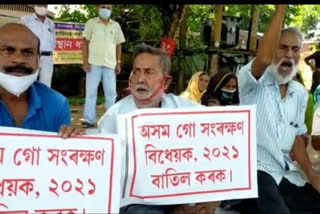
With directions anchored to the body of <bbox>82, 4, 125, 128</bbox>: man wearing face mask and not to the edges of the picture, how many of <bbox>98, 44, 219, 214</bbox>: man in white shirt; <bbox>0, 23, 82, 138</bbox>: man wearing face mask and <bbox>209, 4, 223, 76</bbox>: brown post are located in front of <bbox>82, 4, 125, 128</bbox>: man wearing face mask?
2

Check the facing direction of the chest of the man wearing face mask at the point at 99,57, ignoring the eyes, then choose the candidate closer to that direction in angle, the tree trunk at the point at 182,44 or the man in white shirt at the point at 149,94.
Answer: the man in white shirt

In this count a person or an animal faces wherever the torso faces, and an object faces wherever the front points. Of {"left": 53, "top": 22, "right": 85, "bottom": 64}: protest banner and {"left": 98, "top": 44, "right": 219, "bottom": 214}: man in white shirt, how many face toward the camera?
2

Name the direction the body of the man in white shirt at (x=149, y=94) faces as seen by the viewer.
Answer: toward the camera

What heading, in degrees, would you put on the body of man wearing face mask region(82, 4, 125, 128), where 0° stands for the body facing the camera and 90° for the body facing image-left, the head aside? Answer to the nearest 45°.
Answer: approximately 0°

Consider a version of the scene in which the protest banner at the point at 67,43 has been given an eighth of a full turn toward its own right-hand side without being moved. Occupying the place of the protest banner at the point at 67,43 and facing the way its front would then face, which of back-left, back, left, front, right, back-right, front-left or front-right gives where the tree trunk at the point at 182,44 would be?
back

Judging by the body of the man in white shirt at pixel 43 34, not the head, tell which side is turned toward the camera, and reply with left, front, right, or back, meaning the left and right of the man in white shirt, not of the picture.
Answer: front

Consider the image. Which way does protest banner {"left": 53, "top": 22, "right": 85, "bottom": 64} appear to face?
toward the camera

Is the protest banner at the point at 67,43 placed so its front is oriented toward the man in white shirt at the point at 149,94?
yes

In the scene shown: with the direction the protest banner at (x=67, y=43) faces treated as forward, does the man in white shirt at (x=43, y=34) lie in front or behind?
in front

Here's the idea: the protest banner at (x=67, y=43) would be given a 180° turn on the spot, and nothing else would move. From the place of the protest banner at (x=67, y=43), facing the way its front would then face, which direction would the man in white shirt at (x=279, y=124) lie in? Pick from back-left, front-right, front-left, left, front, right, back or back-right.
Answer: back

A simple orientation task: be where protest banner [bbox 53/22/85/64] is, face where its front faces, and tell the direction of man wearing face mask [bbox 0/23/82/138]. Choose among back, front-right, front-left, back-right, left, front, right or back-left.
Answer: front

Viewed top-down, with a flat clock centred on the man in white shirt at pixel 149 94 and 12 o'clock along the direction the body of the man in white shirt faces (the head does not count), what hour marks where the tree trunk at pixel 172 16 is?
The tree trunk is roughly at 6 o'clock from the man in white shirt.

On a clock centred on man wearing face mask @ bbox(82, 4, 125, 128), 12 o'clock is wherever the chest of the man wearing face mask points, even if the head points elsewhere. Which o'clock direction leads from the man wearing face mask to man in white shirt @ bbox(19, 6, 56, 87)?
The man in white shirt is roughly at 3 o'clock from the man wearing face mask.
